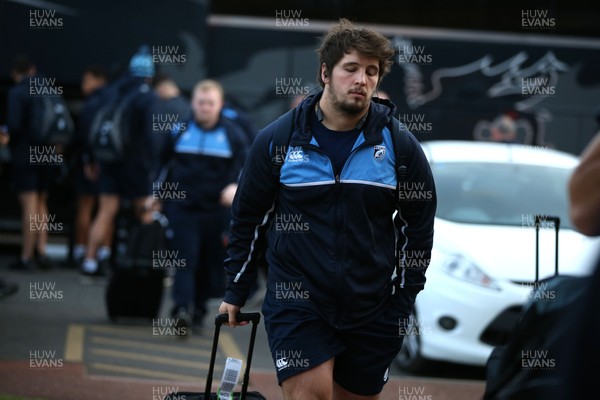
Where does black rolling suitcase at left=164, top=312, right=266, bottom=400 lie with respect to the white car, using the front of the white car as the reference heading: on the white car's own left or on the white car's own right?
on the white car's own right

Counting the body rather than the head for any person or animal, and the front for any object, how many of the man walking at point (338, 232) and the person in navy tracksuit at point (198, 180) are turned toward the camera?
2

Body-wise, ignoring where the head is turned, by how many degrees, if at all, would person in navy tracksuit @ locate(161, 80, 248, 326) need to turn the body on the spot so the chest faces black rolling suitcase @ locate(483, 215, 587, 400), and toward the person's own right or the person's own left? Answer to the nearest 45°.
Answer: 0° — they already face it

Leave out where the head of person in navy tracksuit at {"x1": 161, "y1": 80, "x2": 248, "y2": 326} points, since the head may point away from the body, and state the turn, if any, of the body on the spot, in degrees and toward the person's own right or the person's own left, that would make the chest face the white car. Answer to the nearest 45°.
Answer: approximately 45° to the person's own left

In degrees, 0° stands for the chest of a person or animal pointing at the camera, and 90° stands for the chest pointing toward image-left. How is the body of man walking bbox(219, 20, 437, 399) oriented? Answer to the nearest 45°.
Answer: approximately 0°

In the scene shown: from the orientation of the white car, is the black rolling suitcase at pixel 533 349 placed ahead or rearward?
ahead
